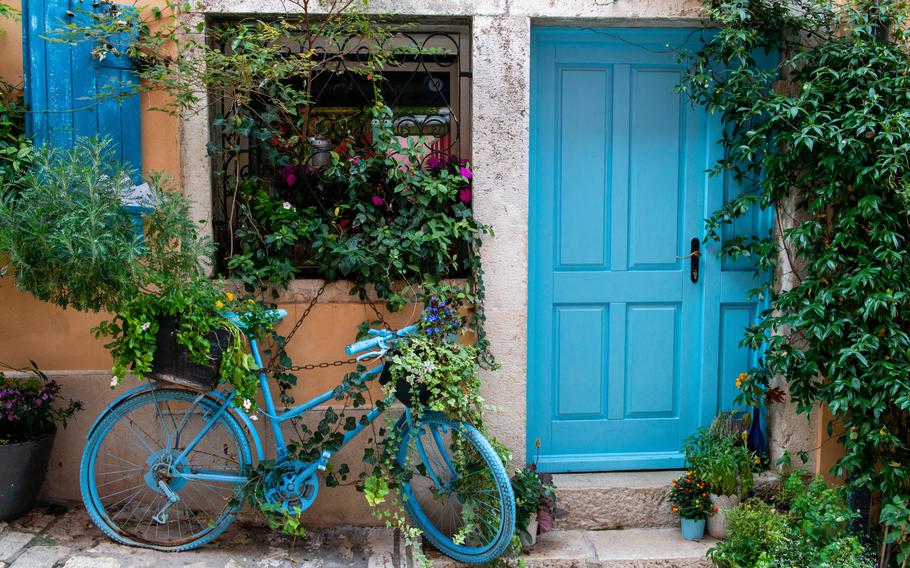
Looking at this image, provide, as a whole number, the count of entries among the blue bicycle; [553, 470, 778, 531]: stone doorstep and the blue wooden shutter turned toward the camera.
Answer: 2

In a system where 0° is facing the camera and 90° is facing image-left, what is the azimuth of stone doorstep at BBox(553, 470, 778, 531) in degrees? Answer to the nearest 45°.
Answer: approximately 0°

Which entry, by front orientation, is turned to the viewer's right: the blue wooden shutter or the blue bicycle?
the blue bicycle

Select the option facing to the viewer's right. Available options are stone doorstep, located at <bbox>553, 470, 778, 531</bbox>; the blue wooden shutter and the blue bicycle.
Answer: the blue bicycle

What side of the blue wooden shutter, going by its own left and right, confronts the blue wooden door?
left

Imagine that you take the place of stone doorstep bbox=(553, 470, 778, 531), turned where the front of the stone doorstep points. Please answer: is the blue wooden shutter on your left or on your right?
on your right

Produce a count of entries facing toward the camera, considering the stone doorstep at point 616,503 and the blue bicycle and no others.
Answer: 1

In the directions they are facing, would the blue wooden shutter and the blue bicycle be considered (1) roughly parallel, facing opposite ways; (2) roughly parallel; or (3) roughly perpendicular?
roughly perpendicular

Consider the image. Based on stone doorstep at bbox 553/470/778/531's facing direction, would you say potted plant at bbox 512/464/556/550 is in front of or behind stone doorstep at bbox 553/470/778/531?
in front

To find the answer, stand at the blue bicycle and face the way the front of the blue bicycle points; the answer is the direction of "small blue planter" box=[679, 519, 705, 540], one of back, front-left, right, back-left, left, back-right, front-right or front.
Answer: front

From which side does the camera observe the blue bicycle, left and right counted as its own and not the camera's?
right

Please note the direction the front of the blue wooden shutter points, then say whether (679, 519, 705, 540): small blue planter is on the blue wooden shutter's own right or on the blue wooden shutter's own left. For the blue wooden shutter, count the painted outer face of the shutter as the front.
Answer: on the blue wooden shutter's own left
